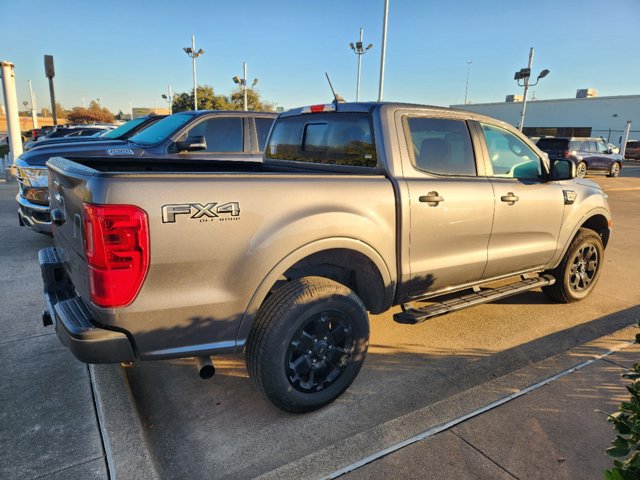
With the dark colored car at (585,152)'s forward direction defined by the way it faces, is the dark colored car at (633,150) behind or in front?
in front

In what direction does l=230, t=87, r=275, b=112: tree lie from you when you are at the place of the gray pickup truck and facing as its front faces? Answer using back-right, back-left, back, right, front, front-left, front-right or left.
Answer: front-left

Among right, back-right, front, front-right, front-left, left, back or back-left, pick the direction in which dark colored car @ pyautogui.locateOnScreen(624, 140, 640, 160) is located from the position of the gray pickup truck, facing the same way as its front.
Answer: front

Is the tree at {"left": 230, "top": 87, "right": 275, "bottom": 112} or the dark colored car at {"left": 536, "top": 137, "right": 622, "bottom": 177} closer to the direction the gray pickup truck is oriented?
the dark colored car

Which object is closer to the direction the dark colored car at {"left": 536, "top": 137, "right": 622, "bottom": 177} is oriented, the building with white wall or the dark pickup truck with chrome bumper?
the building with white wall

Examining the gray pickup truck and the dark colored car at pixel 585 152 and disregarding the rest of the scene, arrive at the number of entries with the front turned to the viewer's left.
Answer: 0

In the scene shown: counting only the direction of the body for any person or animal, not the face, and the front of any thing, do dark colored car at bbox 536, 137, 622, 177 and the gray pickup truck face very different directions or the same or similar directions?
same or similar directions

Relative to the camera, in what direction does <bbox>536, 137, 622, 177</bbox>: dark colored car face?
facing away from the viewer and to the right of the viewer

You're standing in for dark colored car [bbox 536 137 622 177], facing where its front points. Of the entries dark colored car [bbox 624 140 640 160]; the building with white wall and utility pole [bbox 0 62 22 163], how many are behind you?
1

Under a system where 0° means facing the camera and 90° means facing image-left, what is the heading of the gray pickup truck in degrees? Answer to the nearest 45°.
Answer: approximately 225°

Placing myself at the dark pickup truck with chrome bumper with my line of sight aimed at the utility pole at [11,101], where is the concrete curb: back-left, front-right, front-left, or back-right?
back-left

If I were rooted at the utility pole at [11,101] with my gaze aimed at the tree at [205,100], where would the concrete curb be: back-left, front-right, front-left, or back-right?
back-right
